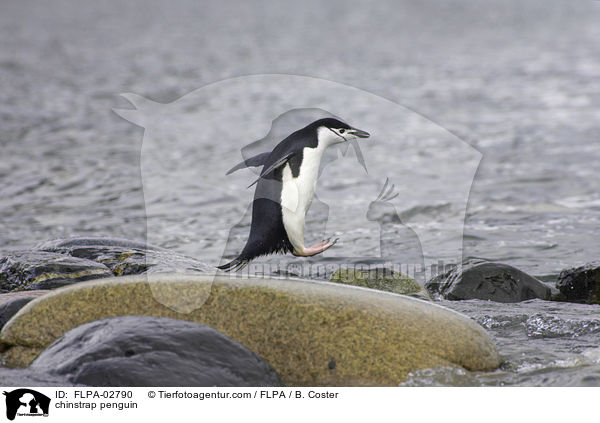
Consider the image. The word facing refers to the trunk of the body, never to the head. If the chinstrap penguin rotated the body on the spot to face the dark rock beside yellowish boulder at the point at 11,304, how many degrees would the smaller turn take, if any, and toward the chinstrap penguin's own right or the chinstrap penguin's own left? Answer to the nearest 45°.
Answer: approximately 180°

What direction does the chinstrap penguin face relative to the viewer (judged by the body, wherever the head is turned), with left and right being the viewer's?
facing to the right of the viewer

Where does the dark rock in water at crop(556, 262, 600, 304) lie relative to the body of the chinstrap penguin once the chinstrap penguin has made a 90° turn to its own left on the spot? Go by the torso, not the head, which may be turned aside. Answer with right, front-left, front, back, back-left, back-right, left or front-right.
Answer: front-right

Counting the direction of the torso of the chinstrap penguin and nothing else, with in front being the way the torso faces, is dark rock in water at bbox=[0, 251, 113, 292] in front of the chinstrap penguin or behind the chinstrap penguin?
behind
